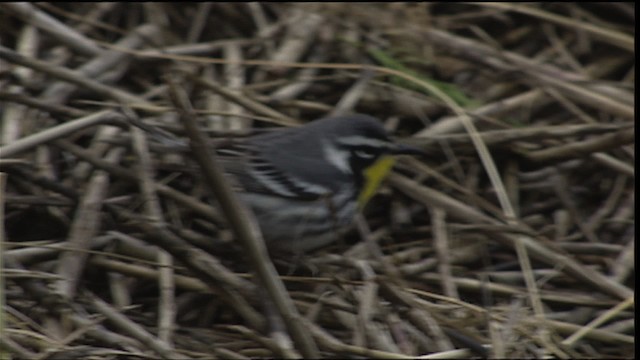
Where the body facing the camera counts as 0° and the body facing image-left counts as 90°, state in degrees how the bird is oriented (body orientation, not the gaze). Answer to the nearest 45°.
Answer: approximately 270°
